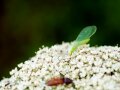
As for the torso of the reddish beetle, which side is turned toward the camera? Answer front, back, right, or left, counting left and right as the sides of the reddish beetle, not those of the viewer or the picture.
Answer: right
